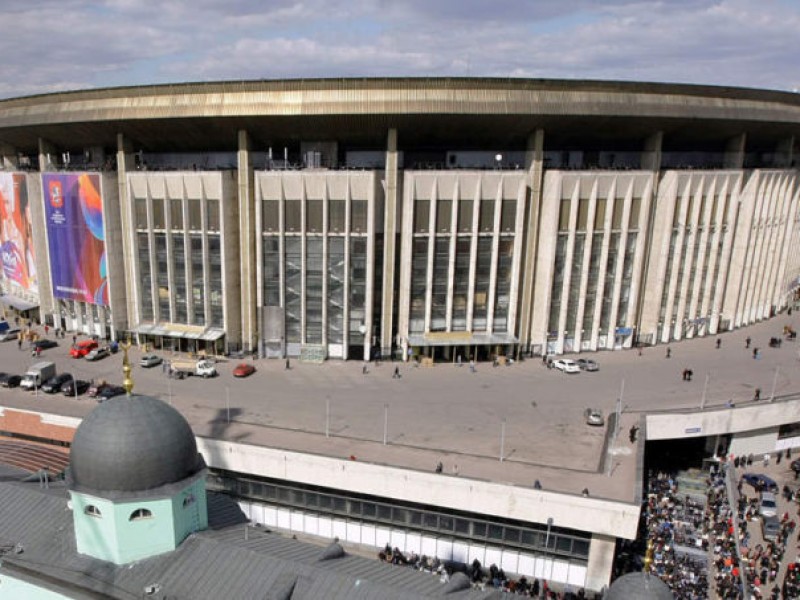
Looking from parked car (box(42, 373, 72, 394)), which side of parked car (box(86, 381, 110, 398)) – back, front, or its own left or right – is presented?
right

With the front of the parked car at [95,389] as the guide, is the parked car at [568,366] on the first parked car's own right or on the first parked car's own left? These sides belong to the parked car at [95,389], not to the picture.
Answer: on the first parked car's own left

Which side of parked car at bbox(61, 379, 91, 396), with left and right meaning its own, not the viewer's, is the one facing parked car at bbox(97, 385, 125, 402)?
left

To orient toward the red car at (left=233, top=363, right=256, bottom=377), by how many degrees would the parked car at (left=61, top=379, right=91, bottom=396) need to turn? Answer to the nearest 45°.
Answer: approximately 135° to its left

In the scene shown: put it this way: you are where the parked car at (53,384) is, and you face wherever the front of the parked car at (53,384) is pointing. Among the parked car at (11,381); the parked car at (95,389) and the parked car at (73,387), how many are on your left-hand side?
2
